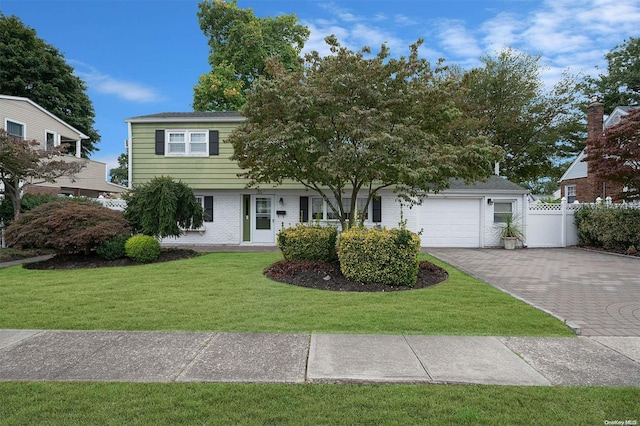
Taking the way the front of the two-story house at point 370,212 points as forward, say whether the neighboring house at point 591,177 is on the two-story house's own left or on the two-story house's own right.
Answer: on the two-story house's own left

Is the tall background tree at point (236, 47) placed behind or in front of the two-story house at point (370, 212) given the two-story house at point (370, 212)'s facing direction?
behind

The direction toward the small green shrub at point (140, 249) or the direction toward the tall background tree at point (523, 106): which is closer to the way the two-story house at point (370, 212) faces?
the small green shrub

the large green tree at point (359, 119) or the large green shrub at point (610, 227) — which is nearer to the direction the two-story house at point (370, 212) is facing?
the large green tree

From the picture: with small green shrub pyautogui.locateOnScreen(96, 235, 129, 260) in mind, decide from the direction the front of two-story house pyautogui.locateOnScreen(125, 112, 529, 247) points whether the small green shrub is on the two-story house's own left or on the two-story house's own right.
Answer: on the two-story house's own right

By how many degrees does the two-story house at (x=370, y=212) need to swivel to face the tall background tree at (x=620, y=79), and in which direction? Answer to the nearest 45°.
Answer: approximately 135° to its left

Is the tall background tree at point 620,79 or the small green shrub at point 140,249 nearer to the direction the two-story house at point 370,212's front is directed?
the small green shrub

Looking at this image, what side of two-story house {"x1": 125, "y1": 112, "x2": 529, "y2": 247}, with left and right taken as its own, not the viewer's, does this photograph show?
front

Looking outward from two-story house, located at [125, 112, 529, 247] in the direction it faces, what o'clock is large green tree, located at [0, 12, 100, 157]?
The large green tree is roughly at 4 o'clock from the two-story house.

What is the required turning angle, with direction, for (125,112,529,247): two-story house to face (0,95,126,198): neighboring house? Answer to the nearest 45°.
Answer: approximately 90° to its right

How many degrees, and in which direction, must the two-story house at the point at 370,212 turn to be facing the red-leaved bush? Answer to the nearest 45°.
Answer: approximately 45° to its right

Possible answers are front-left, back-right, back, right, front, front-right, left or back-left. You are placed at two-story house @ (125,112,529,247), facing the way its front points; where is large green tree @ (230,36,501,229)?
front

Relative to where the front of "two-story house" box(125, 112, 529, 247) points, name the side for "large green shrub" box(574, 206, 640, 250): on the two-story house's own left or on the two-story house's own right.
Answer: on the two-story house's own left

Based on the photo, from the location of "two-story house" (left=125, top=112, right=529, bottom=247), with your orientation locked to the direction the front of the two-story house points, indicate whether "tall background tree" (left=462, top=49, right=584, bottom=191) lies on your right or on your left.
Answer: on your left

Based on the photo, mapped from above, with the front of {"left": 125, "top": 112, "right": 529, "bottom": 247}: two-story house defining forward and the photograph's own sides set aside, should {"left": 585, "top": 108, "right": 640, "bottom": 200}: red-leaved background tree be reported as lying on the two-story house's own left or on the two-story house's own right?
on the two-story house's own left

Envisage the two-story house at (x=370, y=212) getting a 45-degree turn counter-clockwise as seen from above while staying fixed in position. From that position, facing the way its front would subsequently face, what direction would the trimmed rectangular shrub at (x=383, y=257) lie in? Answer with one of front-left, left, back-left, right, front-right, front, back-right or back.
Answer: front-right
